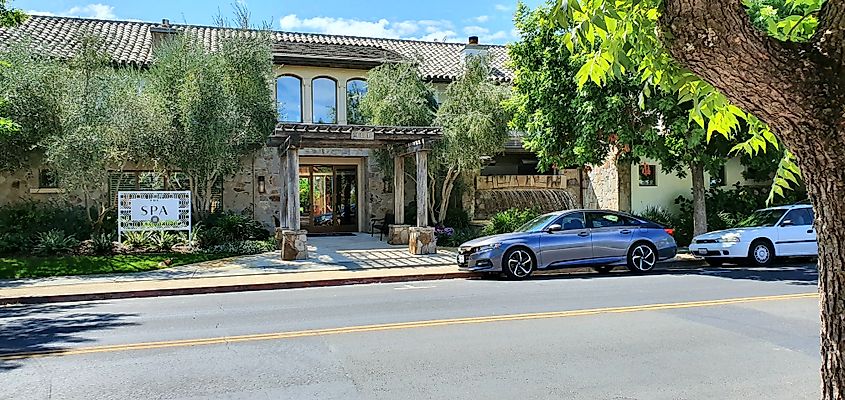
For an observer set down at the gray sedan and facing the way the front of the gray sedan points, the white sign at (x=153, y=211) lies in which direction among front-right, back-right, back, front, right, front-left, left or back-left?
front-right

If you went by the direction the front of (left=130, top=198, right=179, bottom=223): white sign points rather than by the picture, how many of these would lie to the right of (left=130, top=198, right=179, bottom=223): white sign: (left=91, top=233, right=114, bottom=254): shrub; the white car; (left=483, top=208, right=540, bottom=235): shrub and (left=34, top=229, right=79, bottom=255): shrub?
2

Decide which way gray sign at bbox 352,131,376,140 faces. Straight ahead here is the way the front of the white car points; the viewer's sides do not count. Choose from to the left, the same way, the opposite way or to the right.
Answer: to the left

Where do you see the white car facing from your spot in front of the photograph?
facing the viewer and to the left of the viewer

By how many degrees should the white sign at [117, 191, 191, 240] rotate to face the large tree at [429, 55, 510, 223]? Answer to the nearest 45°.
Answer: approximately 90° to its left

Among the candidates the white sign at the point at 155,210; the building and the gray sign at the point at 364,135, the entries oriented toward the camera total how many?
3

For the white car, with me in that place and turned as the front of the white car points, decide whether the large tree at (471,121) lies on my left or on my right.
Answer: on my right

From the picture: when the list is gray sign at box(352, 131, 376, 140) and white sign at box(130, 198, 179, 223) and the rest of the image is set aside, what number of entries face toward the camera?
2

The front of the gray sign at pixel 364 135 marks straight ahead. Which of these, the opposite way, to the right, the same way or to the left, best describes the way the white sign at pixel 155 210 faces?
the same way

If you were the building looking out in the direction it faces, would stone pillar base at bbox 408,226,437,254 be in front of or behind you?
in front

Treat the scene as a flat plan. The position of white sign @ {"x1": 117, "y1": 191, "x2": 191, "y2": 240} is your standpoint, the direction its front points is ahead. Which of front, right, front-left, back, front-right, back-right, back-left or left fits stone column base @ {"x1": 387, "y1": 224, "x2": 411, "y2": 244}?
left

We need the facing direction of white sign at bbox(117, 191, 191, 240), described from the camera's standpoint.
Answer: facing the viewer

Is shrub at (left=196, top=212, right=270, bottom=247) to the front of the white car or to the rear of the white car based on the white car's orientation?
to the front

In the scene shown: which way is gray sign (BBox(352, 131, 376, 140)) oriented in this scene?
toward the camera

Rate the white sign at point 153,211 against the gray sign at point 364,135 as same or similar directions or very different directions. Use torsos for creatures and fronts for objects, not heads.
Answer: same or similar directions
